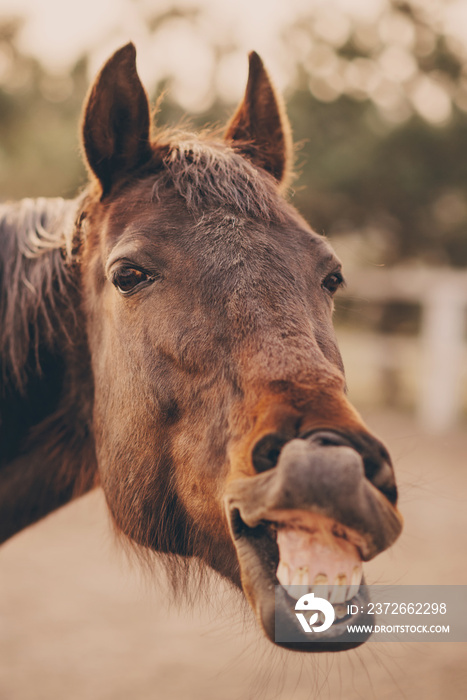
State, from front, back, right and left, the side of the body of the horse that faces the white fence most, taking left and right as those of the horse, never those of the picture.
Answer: left

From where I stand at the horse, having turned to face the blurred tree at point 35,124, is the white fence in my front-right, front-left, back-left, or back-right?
front-right

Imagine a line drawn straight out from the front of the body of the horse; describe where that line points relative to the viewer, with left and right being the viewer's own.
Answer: facing the viewer and to the right of the viewer

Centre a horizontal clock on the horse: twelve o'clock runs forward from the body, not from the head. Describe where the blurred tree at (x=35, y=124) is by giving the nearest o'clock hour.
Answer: The blurred tree is roughly at 7 o'clock from the horse.

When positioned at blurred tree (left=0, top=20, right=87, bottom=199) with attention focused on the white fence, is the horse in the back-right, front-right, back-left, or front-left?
front-right

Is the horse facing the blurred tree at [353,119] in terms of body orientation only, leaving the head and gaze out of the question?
no
